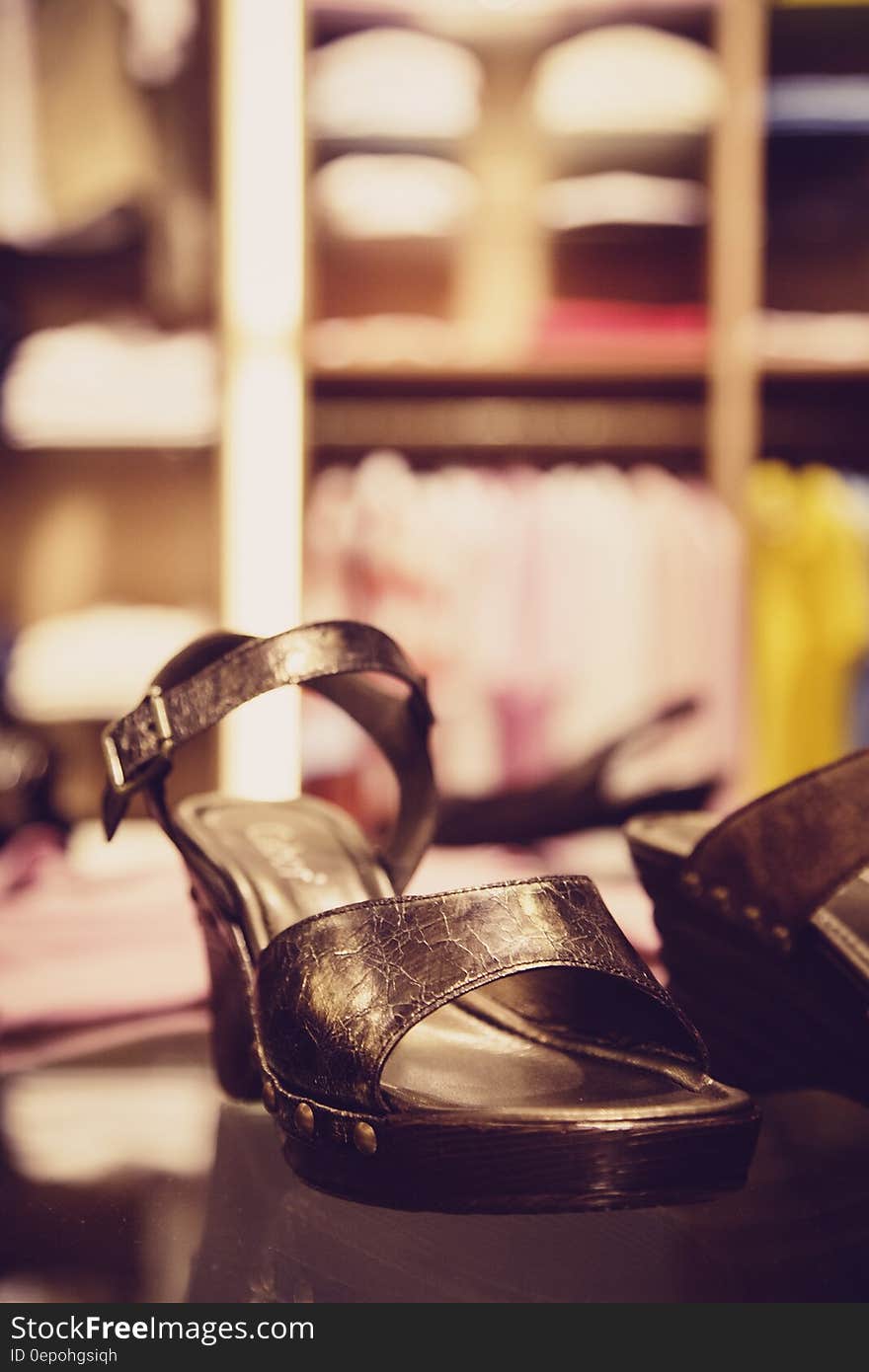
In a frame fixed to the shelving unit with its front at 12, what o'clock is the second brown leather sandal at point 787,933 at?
The second brown leather sandal is roughly at 12 o'clock from the shelving unit.

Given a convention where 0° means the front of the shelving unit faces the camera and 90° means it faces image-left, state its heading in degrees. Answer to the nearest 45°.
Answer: approximately 0°

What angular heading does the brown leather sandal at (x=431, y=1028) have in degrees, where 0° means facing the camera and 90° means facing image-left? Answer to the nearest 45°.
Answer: approximately 315°

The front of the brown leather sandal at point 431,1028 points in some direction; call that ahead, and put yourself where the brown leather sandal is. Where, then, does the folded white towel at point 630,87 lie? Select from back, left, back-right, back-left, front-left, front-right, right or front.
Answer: back-left

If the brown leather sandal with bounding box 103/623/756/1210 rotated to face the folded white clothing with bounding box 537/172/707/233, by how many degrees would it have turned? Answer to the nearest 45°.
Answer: approximately 135° to its left

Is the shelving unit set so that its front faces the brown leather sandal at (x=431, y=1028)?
yes
